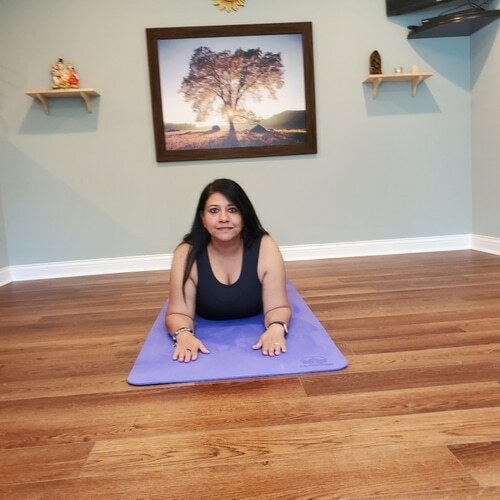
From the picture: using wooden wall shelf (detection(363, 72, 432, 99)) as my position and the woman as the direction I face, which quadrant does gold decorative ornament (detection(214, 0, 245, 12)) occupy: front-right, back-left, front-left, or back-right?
front-right

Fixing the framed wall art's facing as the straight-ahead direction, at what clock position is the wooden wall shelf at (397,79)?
The wooden wall shelf is roughly at 9 o'clock from the framed wall art.

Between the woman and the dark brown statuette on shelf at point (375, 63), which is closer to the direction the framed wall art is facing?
the woman

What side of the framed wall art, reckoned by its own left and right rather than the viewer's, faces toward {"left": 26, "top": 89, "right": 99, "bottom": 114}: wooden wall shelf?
right

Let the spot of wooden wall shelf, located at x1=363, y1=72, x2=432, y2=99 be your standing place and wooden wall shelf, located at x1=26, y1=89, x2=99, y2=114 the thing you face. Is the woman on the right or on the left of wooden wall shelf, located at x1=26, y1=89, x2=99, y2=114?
left

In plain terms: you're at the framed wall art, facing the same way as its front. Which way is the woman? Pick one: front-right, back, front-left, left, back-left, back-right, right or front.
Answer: front

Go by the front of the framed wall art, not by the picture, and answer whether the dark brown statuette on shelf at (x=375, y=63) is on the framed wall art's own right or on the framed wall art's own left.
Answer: on the framed wall art's own left

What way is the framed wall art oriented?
toward the camera

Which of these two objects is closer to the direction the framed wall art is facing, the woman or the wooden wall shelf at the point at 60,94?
the woman

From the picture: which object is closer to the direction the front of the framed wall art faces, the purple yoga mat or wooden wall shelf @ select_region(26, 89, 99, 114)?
the purple yoga mat

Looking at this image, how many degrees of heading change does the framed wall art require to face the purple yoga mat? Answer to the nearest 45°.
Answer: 0° — it already faces it

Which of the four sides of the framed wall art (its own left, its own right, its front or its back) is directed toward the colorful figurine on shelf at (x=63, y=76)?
right
